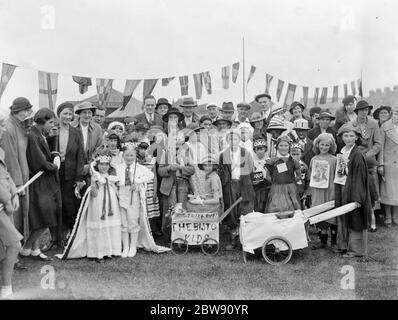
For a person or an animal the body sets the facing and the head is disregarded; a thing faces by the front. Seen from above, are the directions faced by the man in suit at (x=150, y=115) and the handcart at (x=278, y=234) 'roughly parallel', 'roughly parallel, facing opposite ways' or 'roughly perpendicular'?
roughly perpendicular

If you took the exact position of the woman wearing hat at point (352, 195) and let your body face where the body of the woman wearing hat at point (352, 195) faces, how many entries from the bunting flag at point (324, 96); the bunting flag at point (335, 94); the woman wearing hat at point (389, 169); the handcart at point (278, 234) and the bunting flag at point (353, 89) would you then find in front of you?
1

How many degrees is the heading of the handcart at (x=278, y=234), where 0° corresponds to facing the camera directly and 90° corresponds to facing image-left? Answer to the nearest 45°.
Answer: approximately 90°

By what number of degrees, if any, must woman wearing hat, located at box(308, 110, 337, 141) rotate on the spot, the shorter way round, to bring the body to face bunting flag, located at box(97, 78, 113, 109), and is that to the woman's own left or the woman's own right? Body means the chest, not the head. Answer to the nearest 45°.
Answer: approximately 90° to the woman's own right

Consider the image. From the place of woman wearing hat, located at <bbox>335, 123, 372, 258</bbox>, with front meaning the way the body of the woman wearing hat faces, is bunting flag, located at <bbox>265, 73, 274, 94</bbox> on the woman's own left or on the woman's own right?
on the woman's own right

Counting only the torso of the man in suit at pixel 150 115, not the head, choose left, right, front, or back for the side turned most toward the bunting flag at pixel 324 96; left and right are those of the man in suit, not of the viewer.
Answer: left

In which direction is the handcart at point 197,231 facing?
to the viewer's left
